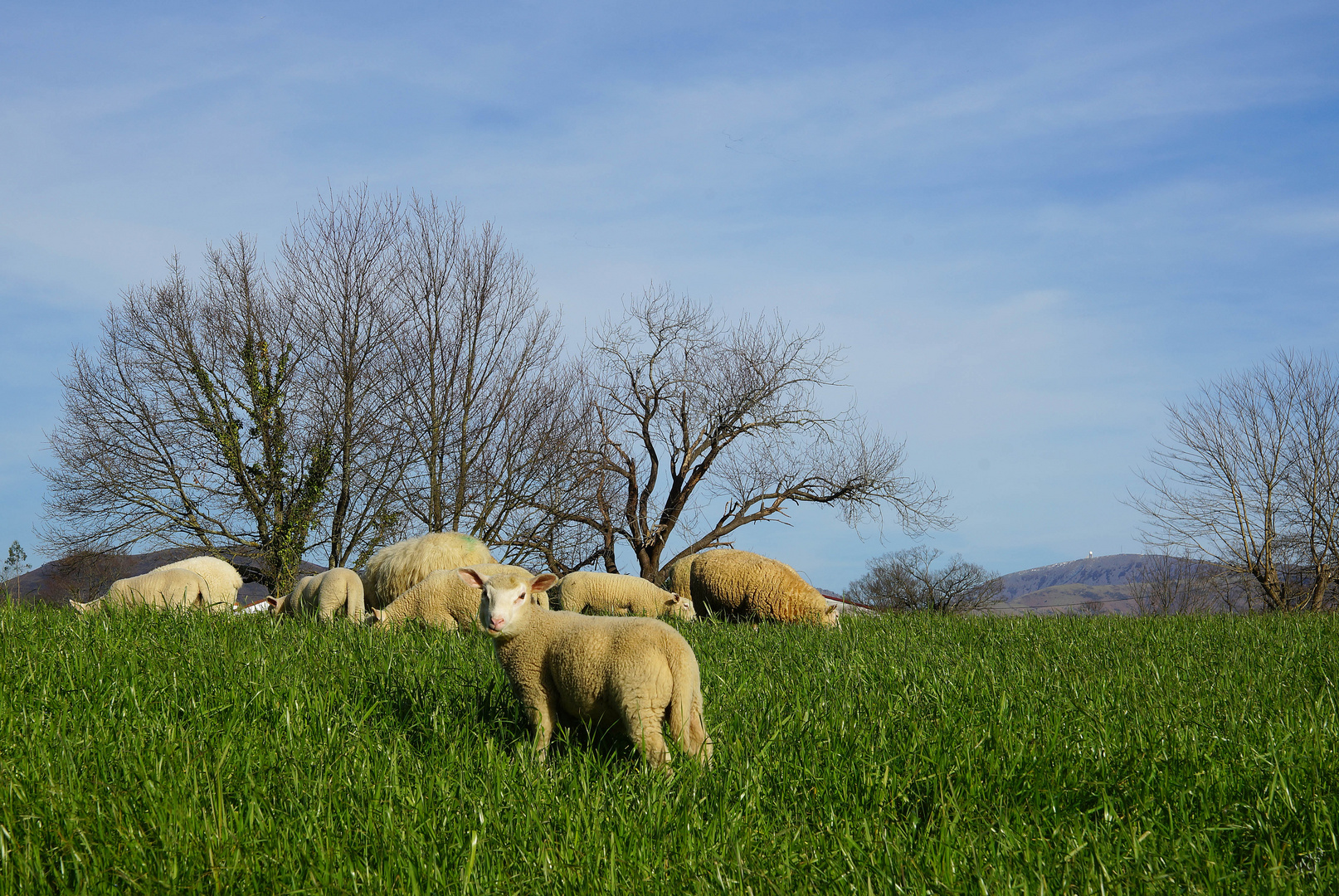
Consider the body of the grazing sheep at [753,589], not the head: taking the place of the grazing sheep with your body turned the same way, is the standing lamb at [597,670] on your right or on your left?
on your right

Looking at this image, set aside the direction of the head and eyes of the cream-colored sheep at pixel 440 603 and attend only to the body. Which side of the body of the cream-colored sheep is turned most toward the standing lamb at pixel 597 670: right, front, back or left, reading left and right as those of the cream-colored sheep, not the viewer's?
left

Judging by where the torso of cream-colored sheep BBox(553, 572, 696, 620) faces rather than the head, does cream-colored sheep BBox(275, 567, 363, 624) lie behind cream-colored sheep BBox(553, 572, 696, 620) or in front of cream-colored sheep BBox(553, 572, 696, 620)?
behind

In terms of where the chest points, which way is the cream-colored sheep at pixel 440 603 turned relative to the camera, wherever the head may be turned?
to the viewer's left

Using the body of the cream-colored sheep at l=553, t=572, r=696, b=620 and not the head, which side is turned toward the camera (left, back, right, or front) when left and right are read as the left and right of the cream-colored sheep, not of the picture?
right

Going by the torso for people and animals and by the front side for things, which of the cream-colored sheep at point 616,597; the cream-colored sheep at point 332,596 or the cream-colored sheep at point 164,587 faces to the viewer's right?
the cream-colored sheep at point 616,597

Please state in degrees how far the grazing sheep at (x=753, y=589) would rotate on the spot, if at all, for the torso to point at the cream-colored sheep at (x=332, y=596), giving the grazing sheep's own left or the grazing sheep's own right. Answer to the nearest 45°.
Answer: approximately 135° to the grazing sheep's own right

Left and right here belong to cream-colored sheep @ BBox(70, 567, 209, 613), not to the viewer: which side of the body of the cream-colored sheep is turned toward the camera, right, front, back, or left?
left

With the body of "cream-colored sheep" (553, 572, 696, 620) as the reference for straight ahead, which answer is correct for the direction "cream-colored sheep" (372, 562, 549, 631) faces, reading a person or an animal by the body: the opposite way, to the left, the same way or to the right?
the opposite way

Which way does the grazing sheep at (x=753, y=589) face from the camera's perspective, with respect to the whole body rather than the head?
to the viewer's right

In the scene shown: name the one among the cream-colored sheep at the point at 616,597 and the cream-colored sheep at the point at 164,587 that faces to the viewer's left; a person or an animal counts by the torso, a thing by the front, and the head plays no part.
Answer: the cream-colored sheep at the point at 164,587

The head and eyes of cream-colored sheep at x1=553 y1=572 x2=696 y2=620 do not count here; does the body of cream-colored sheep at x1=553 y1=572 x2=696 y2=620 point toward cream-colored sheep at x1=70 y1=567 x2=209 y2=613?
no

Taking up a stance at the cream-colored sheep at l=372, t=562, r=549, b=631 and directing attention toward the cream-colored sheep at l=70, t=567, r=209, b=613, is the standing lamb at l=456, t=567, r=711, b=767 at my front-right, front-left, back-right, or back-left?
back-left

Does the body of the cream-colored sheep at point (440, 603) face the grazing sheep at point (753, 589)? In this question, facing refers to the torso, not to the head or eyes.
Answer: no

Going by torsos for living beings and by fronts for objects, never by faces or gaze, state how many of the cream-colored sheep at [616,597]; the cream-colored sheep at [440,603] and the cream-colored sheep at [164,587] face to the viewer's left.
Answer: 2

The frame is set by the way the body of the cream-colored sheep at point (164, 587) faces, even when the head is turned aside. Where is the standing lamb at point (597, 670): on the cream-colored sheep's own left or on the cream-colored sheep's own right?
on the cream-colored sheep's own left

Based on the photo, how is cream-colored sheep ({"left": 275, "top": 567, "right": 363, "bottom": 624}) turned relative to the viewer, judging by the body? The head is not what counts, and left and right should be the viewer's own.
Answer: facing away from the viewer and to the left of the viewer

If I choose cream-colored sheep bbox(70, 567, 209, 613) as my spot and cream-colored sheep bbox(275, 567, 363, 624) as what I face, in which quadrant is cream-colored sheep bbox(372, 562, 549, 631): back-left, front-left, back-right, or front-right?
front-right
